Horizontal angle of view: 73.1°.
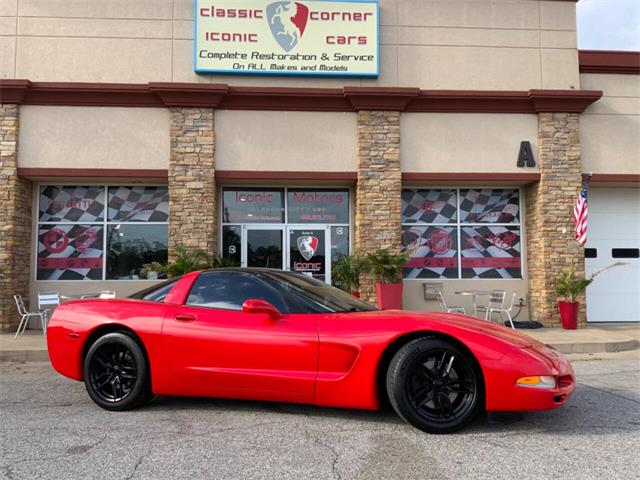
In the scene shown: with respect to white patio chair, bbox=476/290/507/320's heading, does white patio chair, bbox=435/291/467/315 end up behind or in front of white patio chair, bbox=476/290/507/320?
in front

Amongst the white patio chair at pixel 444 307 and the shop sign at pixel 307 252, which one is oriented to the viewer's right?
the white patio chair

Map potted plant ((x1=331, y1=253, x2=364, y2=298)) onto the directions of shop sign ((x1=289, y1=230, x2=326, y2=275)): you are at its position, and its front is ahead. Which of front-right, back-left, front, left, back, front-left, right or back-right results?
front-left

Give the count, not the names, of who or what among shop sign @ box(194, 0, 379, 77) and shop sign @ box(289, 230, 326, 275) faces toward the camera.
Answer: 2

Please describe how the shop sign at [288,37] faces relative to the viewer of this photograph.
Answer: facing the viewer

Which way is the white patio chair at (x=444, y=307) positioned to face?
to the viewer's right

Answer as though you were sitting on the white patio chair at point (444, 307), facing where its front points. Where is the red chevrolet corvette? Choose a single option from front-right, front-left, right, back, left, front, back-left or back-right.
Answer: right

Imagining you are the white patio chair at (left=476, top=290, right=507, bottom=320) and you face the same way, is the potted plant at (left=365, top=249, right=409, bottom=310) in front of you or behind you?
in front

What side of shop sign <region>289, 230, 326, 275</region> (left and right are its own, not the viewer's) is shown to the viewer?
front

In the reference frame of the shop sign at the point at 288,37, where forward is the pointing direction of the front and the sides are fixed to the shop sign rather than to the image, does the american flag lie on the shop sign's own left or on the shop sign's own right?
on the shop sign's own left

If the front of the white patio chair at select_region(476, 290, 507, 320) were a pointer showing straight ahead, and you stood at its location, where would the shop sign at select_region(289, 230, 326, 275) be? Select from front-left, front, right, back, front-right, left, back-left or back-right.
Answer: front-right

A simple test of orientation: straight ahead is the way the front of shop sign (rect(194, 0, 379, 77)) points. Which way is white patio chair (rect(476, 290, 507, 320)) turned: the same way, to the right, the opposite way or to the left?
to the right

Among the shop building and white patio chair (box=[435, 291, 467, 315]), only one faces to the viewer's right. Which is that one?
the white patio chair

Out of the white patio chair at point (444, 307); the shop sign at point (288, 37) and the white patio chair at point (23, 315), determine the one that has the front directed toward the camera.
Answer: the shop sign

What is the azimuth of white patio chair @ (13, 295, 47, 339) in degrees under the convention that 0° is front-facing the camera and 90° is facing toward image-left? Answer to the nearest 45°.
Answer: approximately 270°

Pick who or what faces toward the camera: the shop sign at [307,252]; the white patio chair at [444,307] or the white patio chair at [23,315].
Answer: the shop sign

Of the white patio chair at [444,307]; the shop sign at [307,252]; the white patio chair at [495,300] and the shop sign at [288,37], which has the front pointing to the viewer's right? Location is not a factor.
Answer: the white patio chair at [444,307]
